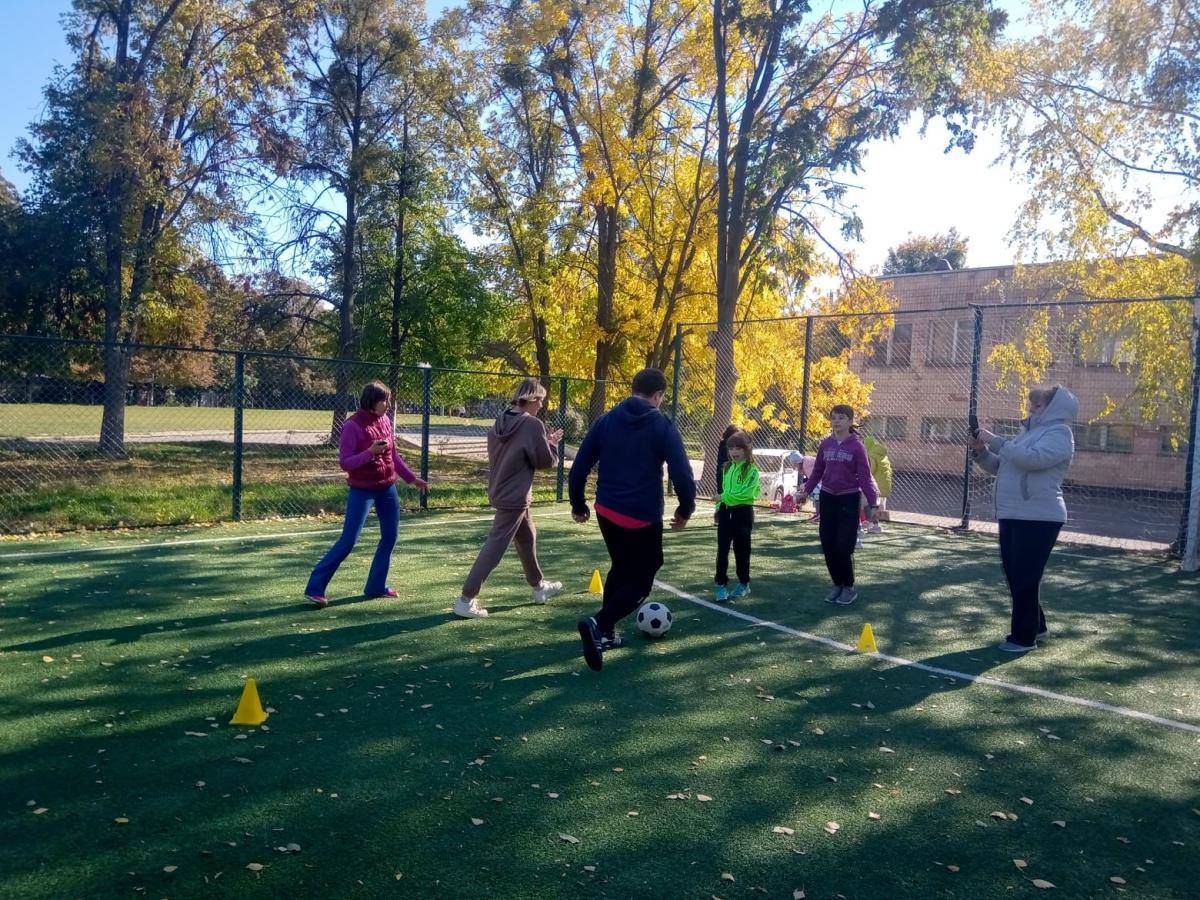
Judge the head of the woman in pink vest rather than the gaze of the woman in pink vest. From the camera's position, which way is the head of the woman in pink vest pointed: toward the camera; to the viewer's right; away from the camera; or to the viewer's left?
to the viewer's right

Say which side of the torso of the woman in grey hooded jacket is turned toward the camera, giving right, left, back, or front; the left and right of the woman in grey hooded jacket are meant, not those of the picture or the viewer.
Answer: left

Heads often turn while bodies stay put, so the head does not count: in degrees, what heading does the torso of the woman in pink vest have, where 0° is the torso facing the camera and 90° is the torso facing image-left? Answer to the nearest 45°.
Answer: approximately 315°

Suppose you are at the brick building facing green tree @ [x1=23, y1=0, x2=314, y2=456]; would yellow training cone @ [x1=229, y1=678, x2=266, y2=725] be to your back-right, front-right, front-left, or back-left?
front-left

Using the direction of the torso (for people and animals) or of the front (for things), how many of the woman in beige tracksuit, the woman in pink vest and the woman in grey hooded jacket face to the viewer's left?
1

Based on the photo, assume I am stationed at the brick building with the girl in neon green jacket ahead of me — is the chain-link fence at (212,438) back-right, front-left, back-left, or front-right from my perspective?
front-right

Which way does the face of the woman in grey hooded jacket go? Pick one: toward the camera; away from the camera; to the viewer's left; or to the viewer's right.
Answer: to the viewer's left

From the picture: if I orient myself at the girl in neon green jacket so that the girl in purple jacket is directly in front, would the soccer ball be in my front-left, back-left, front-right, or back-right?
back-right

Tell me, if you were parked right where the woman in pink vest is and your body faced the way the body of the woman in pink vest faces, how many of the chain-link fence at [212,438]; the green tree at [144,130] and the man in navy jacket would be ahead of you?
1

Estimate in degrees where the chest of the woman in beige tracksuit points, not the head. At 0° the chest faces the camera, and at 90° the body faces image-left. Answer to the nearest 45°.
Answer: approximately 225°

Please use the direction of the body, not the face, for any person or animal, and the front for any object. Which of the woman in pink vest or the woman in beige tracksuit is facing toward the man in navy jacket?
the woman in pink vest

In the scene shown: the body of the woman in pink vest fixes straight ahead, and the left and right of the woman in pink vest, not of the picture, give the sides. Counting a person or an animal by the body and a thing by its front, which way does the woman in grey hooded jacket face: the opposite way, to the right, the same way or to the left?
the opposite way

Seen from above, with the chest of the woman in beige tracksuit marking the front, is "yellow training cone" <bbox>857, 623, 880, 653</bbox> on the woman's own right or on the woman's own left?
on the woman's own right

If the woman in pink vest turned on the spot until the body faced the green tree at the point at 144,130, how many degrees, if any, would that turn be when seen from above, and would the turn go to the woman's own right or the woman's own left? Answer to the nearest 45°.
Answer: approximately 135° to the woman's own left

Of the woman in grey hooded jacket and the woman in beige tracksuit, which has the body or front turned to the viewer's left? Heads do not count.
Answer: the woman in grey hooded jacket

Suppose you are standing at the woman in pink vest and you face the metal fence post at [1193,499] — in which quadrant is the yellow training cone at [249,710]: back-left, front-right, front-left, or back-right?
back-right
